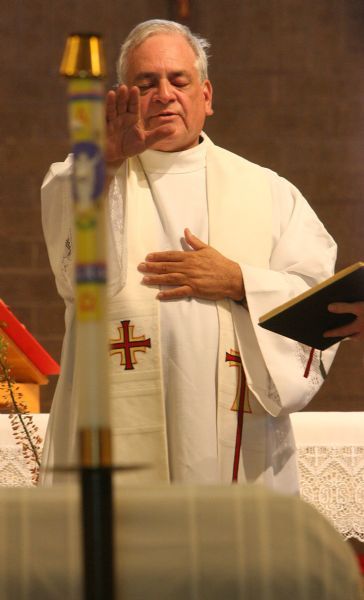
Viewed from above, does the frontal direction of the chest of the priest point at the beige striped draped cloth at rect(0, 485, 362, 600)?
yes

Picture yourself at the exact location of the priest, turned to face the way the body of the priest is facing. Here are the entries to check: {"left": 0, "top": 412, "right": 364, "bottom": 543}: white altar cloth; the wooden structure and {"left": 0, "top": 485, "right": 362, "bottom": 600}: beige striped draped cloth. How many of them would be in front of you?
1

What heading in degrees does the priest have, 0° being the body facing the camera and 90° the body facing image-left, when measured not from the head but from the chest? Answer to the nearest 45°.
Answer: approximately 0°

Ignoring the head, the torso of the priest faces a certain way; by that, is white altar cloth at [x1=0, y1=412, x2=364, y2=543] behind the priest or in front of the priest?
behind

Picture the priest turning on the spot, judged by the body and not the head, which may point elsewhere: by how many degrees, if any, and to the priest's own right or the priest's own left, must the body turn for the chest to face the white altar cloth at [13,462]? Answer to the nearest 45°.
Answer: approximately 135° to the priest's own right

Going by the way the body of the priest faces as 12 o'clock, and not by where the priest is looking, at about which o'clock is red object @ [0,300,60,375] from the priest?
The red object is roughly at 5 o'clock from the priest.
